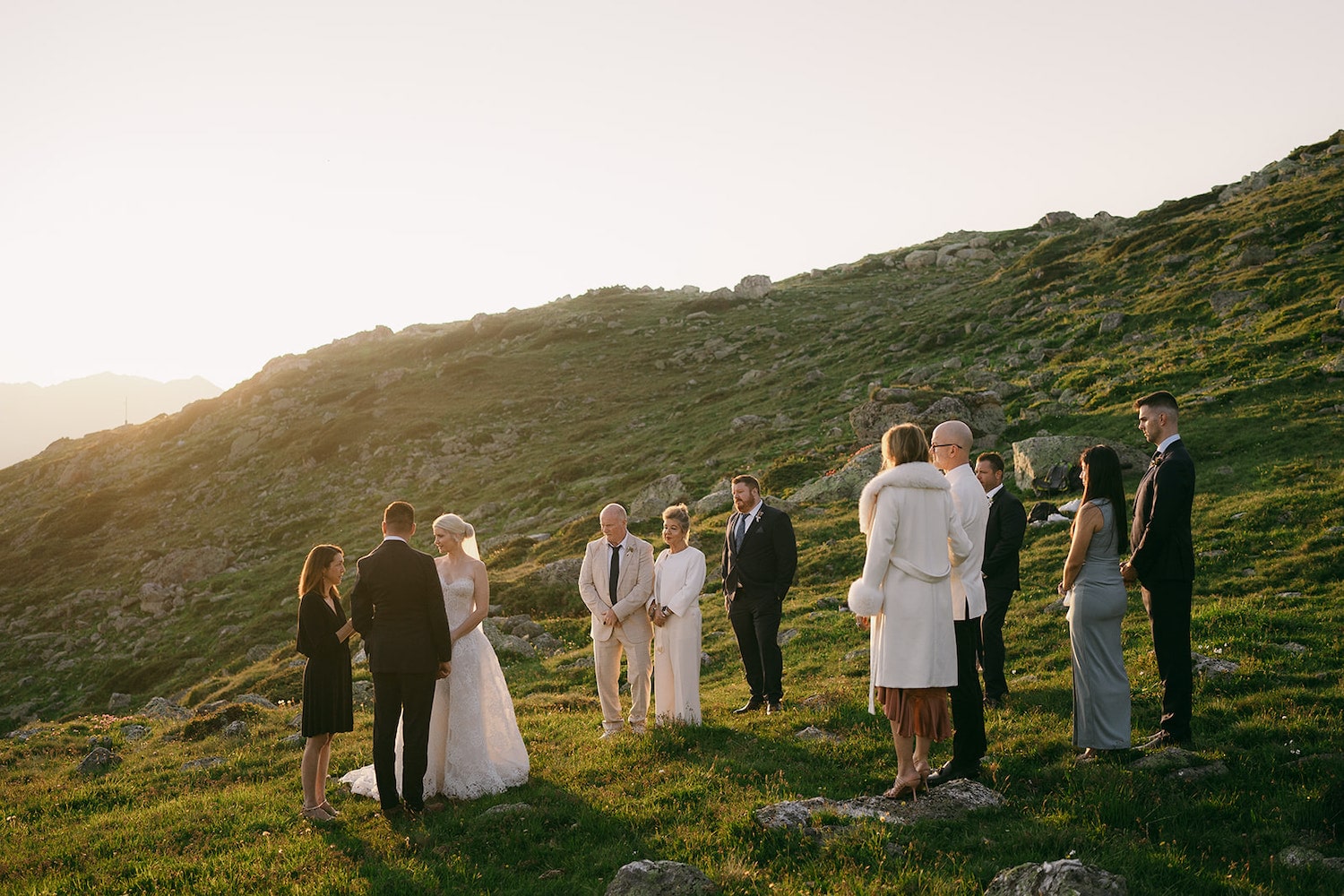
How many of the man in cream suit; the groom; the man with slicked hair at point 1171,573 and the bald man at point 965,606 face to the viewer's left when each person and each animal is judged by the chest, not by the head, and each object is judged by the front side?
2

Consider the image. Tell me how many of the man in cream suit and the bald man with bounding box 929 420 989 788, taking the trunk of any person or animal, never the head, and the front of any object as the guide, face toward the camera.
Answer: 1

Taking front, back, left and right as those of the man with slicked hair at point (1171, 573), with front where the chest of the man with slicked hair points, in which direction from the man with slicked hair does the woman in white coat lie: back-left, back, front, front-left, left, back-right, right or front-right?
front-left

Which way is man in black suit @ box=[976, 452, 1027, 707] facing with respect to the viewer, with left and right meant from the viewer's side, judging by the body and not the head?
facing to the left of the viewer

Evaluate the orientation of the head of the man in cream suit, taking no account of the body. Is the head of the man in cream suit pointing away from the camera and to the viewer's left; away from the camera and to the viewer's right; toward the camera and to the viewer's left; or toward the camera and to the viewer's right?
toward the camera and to the viewer's left

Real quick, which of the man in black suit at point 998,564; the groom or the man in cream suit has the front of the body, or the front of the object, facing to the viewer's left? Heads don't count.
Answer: the man in black suit

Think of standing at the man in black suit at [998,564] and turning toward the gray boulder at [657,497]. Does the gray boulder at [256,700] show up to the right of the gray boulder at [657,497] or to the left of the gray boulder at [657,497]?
left

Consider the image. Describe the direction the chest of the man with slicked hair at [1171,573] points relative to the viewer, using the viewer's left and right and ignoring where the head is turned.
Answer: facing to the left of the viewer

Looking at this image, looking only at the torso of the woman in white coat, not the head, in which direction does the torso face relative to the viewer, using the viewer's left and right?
facing away from the viewer and to the left of the viewer

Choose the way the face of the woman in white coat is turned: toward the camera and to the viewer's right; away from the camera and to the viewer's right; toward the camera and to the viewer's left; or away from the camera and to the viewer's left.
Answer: away from the camera and to the viewer's left

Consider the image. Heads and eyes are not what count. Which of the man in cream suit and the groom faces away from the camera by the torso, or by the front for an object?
the groom

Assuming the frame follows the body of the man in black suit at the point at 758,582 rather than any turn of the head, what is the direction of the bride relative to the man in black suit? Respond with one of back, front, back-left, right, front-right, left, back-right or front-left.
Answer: front

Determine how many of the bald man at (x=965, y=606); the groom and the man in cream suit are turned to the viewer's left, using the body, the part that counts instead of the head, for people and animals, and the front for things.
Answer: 1

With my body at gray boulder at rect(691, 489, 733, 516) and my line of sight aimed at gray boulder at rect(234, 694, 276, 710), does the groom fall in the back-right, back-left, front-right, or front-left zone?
front-left

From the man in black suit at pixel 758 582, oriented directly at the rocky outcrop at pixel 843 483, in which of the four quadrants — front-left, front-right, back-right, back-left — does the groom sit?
back-left

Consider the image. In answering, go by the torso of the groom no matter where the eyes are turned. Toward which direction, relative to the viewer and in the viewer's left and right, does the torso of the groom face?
facing away from the viewer

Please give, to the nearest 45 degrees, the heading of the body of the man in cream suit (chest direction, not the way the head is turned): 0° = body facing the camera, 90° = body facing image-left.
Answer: approximately 0°
